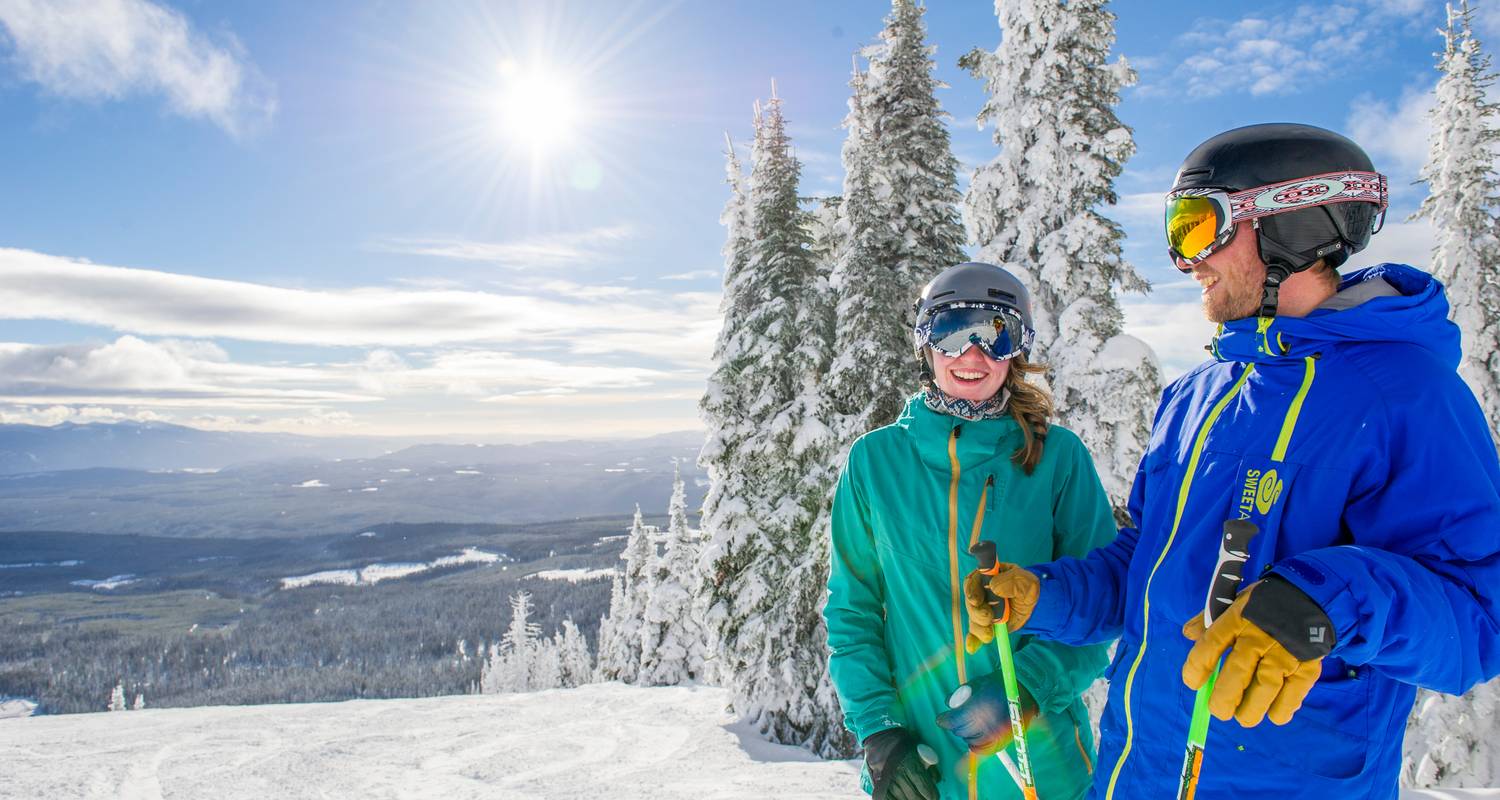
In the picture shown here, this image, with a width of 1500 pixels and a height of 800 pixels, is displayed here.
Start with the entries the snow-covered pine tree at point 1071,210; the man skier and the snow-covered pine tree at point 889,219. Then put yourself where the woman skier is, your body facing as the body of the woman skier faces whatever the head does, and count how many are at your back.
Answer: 2

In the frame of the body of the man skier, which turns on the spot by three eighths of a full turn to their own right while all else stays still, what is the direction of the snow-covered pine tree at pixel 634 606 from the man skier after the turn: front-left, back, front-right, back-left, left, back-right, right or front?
front-left

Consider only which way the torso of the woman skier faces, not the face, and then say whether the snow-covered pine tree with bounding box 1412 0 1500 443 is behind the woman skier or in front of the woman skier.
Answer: behind

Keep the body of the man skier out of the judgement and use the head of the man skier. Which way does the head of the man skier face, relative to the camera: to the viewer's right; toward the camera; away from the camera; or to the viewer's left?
to the viewer's left

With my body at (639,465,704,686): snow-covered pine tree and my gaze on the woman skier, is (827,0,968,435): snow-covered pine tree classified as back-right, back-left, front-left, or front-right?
front-left

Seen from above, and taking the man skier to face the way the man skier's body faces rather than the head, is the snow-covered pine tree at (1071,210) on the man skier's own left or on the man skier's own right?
on the man skier's own right

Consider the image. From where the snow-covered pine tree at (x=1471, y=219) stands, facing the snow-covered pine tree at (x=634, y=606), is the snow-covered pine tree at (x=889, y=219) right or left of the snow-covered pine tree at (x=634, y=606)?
left

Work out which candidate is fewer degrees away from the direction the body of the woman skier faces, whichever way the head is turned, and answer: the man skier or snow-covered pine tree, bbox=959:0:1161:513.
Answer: the man skier

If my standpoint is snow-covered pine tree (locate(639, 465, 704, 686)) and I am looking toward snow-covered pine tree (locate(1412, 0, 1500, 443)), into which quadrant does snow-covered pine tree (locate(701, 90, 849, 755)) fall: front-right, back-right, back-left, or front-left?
front-right

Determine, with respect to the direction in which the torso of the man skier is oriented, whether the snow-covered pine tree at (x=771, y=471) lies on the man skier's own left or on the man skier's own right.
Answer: on the man skier's own right

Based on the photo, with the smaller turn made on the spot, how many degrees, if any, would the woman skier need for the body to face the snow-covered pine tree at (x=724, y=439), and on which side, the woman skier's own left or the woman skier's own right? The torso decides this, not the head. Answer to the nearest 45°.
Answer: approximately 180°

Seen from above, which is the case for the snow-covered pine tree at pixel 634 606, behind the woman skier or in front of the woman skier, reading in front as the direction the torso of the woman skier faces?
behind

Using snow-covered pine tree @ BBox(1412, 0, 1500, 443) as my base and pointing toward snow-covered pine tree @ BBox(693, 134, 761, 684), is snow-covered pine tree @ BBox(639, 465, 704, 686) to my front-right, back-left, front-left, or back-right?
front-right

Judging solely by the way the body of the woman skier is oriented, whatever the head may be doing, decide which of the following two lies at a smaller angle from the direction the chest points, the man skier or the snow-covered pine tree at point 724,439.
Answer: the man skier

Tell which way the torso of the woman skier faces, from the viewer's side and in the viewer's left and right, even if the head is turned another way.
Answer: facing the viewer

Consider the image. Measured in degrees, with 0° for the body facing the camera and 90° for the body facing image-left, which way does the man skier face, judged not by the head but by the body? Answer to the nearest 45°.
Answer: approximately 45°
